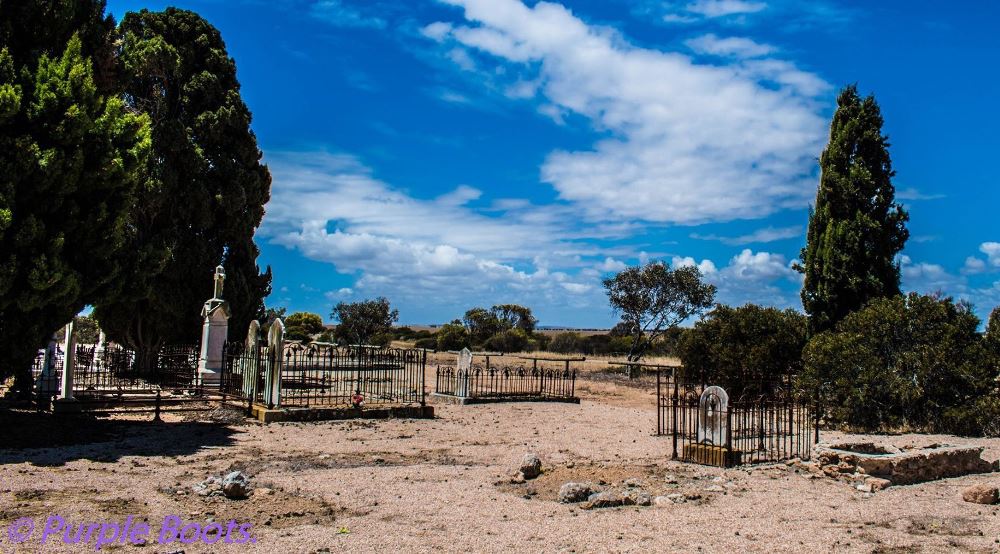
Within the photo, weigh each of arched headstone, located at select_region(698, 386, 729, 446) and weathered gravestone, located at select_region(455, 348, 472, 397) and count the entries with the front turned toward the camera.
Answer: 2

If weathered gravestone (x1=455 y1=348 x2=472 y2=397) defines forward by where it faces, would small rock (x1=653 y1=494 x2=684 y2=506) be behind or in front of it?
in front

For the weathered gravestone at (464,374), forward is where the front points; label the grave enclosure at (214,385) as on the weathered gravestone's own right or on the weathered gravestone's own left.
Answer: on the weathered gravestone's own right

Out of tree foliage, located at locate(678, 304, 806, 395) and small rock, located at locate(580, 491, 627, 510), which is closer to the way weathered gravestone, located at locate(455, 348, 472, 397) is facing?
the small rock

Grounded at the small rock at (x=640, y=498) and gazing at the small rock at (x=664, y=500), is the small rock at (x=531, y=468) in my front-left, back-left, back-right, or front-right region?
back-left

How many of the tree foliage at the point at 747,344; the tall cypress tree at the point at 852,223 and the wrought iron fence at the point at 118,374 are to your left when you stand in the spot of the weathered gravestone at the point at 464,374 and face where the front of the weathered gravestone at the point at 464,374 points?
2

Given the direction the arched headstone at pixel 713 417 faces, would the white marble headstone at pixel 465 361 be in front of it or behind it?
behind

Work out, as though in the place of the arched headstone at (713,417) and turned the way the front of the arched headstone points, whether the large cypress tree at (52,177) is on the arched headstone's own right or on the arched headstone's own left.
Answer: on the arched headstone's own right

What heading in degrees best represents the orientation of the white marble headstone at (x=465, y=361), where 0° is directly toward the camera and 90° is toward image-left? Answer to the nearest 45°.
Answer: approximately 0°

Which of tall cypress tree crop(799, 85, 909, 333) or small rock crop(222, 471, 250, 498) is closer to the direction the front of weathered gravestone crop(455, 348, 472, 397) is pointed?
the small rock
